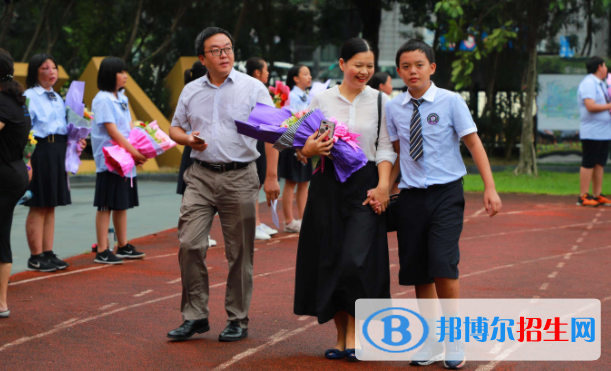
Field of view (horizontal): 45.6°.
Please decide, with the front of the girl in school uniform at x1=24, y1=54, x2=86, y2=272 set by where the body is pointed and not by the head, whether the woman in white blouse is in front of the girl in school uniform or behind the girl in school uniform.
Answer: in front

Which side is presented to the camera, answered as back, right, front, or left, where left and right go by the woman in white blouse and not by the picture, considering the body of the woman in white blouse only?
front

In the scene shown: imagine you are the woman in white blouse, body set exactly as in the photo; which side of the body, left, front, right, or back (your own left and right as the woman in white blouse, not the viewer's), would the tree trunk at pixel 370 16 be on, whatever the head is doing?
back

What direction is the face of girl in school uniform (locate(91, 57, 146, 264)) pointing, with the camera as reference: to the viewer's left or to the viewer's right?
to the viewer's right

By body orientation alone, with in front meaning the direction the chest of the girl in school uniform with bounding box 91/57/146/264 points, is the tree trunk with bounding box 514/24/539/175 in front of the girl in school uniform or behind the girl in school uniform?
in front

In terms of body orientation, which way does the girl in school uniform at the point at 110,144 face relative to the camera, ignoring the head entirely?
to the viewer's right
